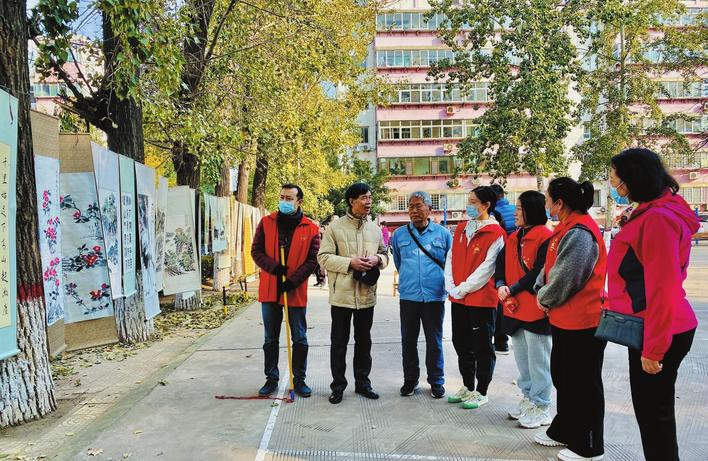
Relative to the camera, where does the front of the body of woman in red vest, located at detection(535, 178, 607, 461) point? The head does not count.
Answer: to the viewer's left

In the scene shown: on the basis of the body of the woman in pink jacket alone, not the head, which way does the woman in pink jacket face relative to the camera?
to the viewer's left

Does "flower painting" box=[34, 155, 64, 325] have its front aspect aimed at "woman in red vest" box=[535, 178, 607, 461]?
yes

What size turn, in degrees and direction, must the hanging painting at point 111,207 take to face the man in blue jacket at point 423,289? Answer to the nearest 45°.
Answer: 0° — it already faces them

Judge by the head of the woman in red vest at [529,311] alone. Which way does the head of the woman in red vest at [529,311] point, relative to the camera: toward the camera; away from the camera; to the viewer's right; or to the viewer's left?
to the viewer's left

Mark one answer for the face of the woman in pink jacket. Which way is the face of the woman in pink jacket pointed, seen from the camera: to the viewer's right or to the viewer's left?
to the viewer's left

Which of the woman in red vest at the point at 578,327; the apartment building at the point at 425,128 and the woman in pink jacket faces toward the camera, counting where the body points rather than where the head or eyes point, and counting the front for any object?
the apartment building

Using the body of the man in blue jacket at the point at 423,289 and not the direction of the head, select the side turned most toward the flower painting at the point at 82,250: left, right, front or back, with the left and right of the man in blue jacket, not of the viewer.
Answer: right

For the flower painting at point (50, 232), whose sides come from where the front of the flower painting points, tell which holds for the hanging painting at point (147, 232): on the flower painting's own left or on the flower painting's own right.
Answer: on the flower painting's own left

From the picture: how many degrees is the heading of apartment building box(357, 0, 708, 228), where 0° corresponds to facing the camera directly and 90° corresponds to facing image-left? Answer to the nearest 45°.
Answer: approximately 0°

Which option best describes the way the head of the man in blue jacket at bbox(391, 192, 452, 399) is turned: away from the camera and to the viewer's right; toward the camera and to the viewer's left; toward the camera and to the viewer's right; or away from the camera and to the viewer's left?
toward the camera and to the viewer's left

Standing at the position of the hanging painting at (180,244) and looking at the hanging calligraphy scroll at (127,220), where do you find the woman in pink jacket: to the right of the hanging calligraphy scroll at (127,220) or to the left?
left

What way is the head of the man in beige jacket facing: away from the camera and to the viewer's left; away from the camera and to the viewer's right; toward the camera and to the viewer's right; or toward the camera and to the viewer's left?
toward the camera and to the viewer's right
